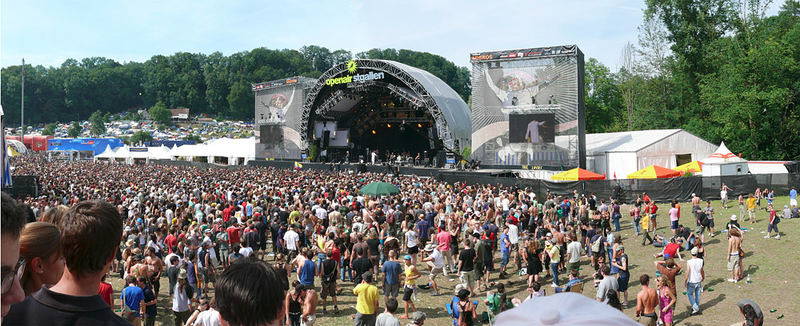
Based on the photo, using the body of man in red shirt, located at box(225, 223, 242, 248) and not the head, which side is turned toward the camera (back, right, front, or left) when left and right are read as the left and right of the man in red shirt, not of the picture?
back

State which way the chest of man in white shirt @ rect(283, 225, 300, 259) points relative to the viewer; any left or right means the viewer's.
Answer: facing away from the viewer

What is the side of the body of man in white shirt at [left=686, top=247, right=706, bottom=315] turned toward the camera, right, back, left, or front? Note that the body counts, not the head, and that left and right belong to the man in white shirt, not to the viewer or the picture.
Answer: back

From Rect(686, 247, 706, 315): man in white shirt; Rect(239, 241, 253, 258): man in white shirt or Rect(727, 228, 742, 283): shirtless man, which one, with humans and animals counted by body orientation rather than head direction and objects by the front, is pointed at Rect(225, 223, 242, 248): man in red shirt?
Rect(239, 241, 253, 258): man in white shirt

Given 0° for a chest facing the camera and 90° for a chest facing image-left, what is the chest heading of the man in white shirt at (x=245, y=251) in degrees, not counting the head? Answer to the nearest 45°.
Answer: approximately 180°

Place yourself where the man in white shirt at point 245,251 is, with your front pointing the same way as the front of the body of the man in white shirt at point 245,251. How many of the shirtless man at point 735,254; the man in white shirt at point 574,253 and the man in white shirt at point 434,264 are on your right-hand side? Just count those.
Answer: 3

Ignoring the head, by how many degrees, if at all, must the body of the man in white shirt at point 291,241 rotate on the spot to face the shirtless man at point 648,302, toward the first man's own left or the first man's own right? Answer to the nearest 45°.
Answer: approximately 135° to the first man's own right
